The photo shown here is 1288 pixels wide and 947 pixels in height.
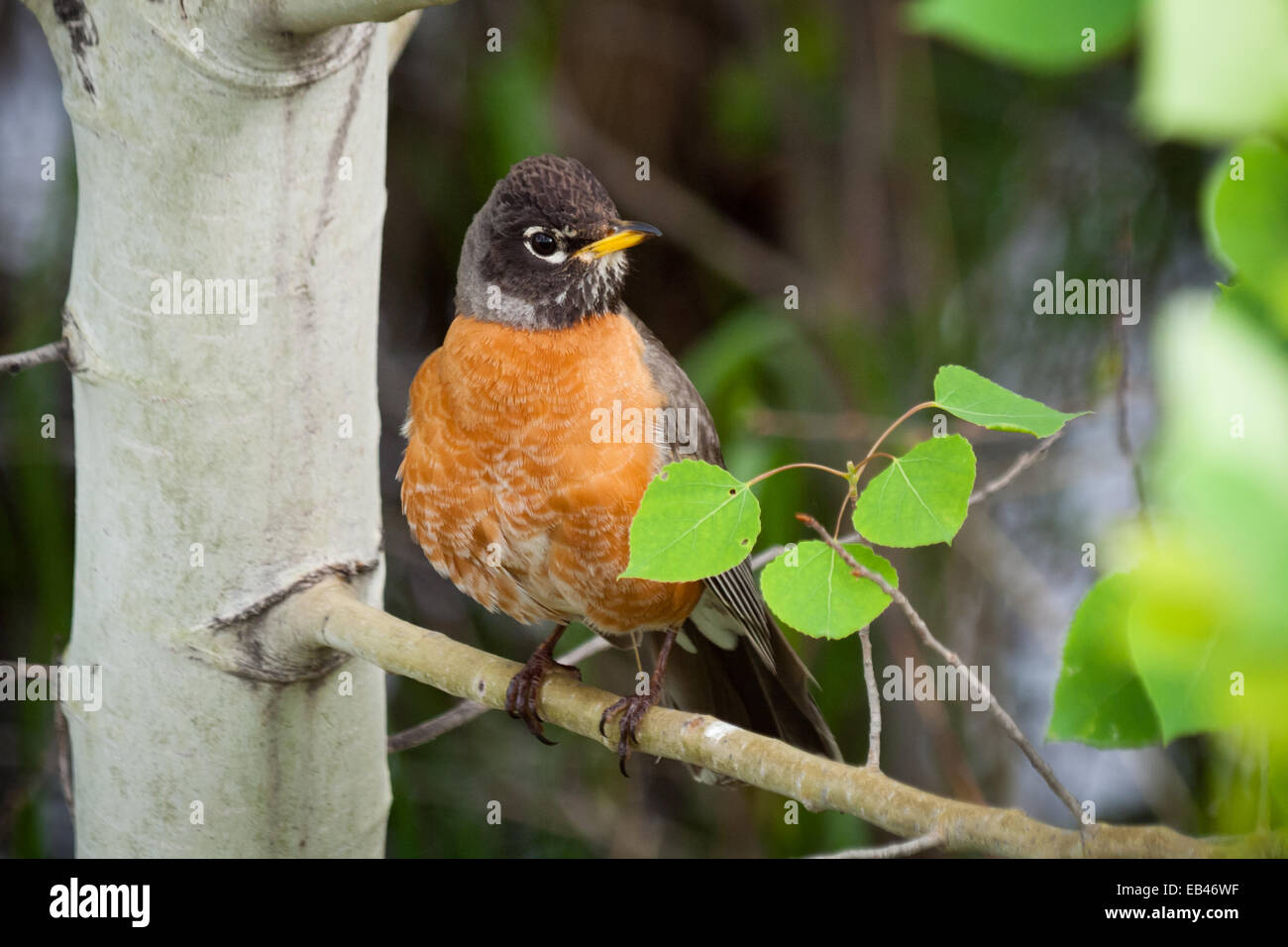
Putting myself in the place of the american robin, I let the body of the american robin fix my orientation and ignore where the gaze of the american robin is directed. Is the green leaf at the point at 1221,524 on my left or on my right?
on my left

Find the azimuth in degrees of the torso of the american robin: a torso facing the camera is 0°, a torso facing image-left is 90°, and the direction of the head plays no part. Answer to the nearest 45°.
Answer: approximately 45°
